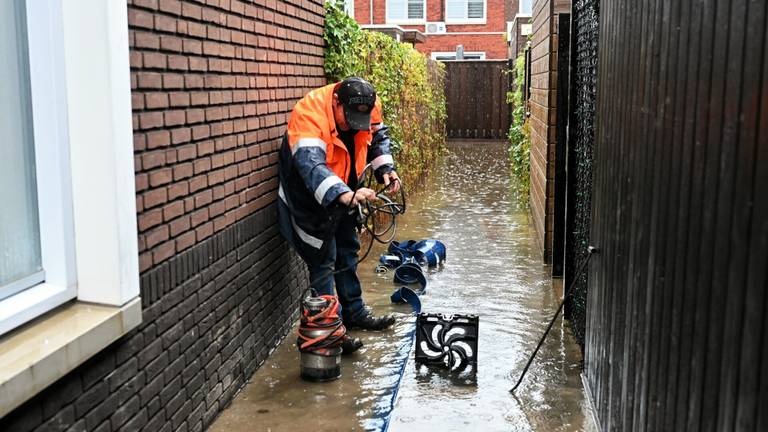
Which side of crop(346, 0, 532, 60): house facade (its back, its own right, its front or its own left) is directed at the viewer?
front

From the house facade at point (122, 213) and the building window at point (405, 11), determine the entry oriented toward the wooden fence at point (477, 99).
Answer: the building window

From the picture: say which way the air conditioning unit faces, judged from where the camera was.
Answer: facing the viewer

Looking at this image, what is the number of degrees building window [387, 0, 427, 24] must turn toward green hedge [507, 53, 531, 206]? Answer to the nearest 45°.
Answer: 0° — it already faces it

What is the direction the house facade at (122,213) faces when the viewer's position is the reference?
facing the viewer and to the right of the viewer

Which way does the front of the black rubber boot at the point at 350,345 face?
to the viewer's right

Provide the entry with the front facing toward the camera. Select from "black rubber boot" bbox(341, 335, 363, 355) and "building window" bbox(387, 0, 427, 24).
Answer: the building window

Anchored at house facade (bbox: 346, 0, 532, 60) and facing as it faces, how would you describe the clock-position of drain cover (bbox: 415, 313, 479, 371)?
The drain cover is roughly at 12 o'clock from the house facade.

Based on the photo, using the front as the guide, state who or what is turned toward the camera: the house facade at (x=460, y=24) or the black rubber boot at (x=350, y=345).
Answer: the house facade

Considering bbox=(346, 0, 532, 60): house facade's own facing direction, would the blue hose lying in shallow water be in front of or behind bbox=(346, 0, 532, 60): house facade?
in front

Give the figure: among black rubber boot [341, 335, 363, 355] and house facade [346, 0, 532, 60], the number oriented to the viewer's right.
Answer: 1
